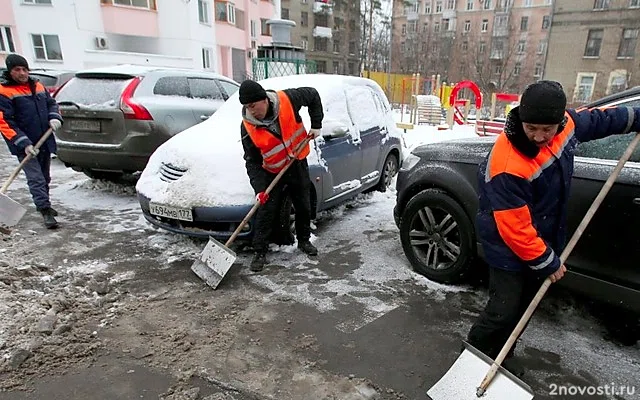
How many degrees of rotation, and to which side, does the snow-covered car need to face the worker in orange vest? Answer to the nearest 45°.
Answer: approximately 90° to its left

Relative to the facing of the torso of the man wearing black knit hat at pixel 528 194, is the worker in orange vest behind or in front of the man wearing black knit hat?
behind

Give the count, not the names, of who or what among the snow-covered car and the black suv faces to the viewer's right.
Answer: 0

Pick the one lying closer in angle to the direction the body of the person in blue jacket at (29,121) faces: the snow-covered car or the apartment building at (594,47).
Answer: the snow-covered car

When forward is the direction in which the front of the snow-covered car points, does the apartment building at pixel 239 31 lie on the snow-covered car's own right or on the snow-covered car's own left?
on the snow-covered car's own right

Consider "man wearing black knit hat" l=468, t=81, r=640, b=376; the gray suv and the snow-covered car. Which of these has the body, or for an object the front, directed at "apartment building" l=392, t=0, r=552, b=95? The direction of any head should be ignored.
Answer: the gray suv

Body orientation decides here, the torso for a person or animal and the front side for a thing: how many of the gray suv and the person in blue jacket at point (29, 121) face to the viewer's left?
0

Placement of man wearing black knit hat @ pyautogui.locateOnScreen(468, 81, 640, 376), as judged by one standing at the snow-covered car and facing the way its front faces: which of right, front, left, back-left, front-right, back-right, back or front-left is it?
left
